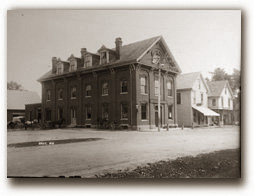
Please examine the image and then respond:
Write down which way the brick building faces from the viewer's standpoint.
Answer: facing the viewer and to the right of the viewer

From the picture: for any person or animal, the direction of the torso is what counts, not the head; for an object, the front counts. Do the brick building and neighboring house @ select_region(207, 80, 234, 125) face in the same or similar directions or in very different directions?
same or similar directions

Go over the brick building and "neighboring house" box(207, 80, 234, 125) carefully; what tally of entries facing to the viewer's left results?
0
